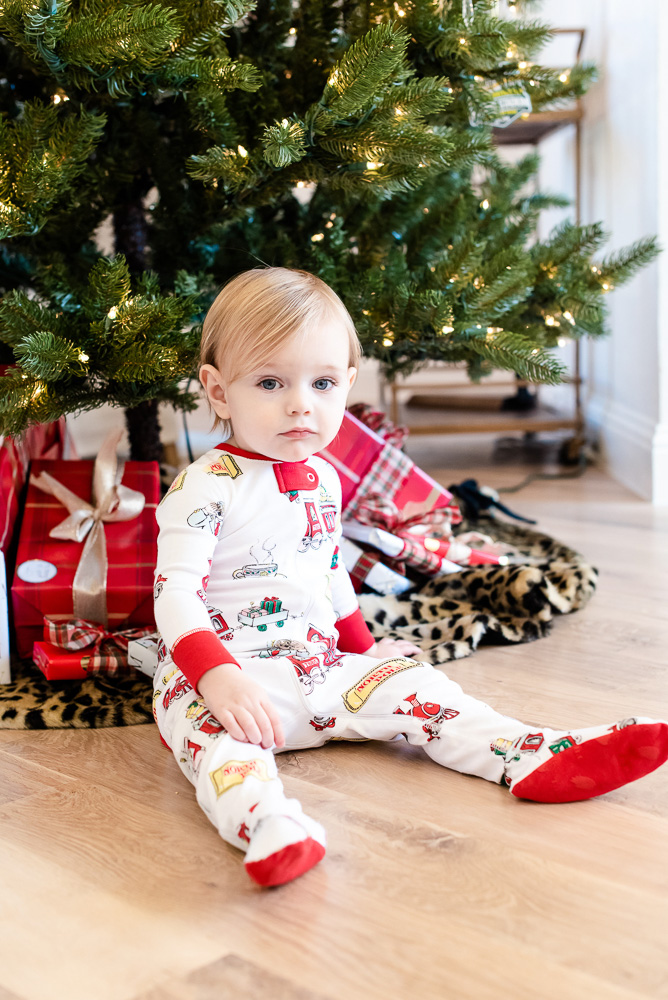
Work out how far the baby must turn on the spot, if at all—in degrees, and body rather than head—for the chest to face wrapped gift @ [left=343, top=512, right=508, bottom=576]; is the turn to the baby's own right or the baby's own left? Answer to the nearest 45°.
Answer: approximately 135° to the baby's own left

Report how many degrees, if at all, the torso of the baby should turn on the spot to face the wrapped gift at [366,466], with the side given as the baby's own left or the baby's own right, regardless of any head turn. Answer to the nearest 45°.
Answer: approximately 135° to the baby's own left

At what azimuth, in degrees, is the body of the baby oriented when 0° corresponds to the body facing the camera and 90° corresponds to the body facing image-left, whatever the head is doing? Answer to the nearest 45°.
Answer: approximately 315°

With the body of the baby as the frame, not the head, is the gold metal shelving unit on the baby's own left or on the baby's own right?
on the baby's own left
